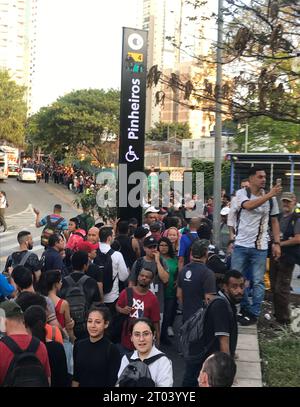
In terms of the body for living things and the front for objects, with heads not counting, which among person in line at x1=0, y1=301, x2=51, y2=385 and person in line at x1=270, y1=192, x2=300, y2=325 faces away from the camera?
person in line at x1=0, y1=301, x2=51, y2=385

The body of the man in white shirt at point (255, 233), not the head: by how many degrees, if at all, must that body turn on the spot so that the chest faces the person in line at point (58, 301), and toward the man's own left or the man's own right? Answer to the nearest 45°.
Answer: approximately 90° to the man's own right

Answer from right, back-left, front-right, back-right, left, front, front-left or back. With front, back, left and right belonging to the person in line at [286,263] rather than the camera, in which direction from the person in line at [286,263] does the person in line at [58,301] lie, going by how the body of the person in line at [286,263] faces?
front

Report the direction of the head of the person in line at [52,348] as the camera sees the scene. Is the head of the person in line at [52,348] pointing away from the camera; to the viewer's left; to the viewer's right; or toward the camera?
away from the camera

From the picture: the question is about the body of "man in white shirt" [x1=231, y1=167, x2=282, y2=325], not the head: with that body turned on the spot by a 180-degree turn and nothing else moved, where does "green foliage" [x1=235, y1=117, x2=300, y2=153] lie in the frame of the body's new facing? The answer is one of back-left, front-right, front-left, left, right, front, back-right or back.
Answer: front-right

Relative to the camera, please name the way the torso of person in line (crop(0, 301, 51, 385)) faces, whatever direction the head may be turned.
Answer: away from the camera

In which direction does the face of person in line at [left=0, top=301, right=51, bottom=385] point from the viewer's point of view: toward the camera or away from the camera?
away from the camera

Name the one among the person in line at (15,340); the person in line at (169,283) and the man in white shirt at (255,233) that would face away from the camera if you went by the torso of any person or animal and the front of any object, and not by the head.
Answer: the person in line at (15,340)

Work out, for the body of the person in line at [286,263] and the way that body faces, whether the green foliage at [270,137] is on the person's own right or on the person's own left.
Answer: on the person's own right

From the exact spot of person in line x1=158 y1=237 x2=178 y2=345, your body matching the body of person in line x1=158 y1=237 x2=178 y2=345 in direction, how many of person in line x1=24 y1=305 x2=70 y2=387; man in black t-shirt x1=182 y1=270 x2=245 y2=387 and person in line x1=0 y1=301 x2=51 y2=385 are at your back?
0

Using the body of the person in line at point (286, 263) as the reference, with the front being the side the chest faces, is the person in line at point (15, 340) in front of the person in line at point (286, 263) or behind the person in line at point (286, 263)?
in front

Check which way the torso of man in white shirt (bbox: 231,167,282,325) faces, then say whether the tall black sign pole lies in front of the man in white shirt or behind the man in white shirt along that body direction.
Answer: behind

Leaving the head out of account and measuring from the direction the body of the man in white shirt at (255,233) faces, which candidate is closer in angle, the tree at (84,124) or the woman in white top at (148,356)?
the woman in white top
